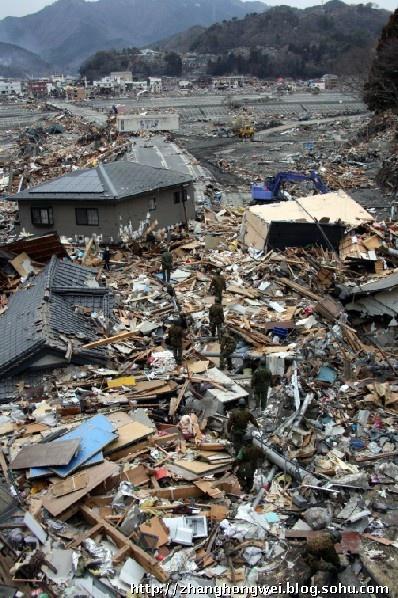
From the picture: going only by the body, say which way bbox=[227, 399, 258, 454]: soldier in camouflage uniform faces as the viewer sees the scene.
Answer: away from the camera

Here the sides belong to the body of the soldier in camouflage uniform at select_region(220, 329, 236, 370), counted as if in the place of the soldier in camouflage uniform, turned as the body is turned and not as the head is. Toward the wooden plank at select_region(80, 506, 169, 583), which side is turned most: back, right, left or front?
back

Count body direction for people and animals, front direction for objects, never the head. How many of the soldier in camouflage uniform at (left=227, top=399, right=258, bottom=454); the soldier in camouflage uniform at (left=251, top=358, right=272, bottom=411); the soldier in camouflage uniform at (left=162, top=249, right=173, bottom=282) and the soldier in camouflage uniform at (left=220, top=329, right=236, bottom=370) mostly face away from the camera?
4

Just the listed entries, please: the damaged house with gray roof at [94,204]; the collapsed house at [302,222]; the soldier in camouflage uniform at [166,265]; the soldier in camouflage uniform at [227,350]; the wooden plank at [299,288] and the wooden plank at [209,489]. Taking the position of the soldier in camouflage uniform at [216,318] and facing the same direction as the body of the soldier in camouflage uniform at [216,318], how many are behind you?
2

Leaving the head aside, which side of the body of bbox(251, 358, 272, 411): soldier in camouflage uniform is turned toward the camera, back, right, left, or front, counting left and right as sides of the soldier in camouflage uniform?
back

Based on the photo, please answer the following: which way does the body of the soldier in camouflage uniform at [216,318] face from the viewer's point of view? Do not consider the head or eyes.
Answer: away from the camera

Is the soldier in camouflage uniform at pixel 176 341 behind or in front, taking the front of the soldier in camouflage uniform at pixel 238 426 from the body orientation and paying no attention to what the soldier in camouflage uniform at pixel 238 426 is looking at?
in front

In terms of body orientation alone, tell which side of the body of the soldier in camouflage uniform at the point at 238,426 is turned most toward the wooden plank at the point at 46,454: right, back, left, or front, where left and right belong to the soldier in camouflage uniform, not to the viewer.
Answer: left

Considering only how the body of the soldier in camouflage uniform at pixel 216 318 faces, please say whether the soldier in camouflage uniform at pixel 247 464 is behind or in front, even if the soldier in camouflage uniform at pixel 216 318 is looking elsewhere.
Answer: behind

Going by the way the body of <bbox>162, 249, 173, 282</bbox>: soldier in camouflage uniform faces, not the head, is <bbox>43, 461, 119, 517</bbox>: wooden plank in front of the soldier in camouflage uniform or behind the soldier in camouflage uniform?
behind

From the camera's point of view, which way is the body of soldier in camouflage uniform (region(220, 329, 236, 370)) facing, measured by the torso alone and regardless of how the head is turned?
away from the camera

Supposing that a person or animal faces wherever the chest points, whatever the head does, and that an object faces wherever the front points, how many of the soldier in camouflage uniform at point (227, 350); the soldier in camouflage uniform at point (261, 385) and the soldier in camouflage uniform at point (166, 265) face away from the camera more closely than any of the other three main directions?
3

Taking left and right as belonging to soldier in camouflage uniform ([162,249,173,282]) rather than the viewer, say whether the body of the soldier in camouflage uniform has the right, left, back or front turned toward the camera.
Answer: back

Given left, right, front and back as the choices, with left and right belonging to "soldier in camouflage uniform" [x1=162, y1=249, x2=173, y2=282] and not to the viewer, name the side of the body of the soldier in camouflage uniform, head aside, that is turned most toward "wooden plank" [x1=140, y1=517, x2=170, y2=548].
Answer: back
